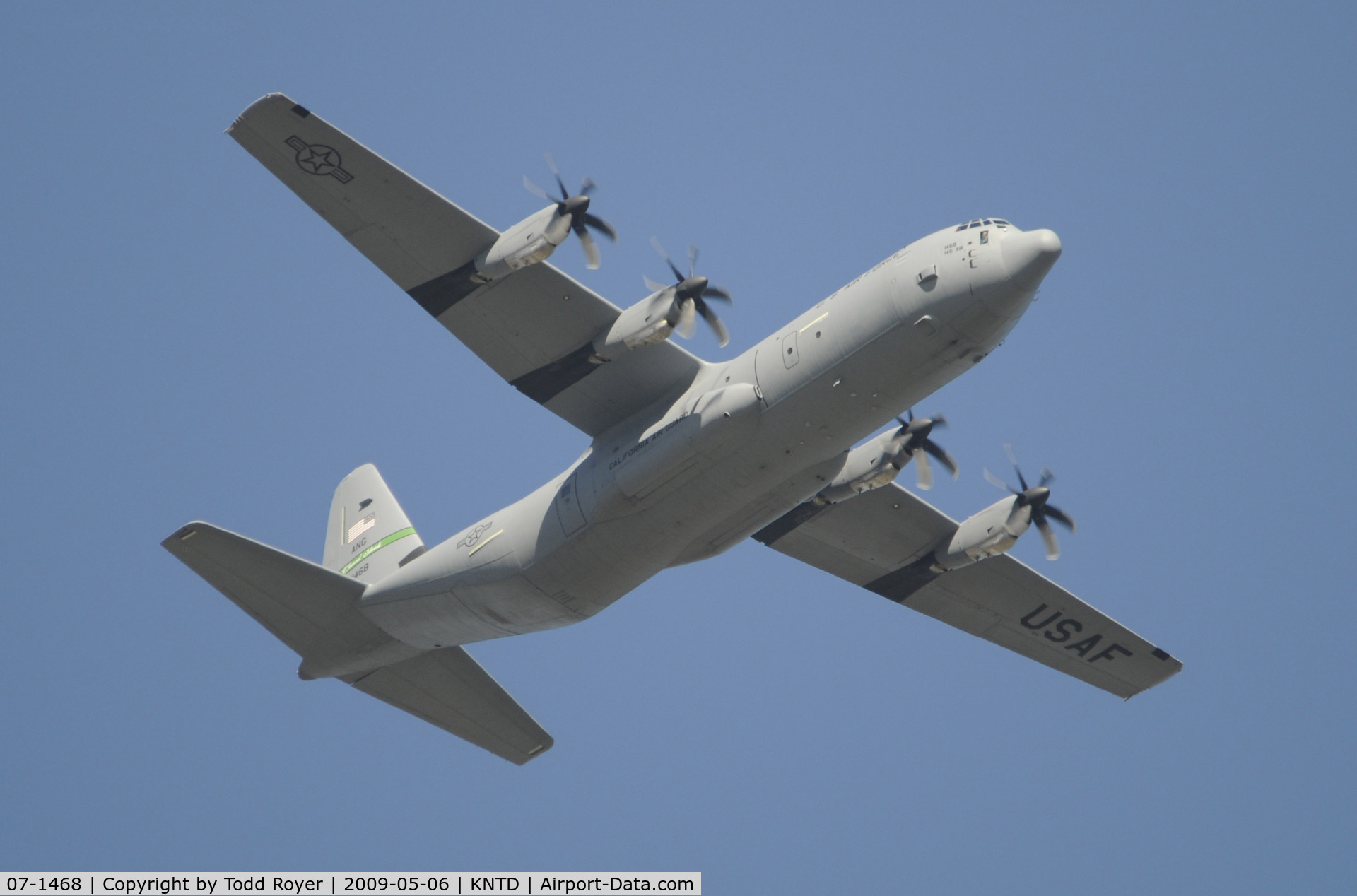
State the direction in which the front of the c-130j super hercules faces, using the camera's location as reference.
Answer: facing the viewer and to the right of the viewer
